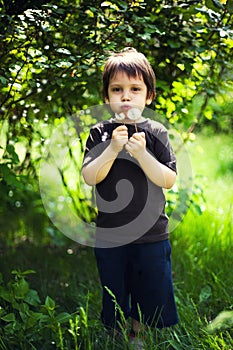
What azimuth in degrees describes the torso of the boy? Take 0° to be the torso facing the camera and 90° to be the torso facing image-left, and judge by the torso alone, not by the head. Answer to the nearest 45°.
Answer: approximately 0°
